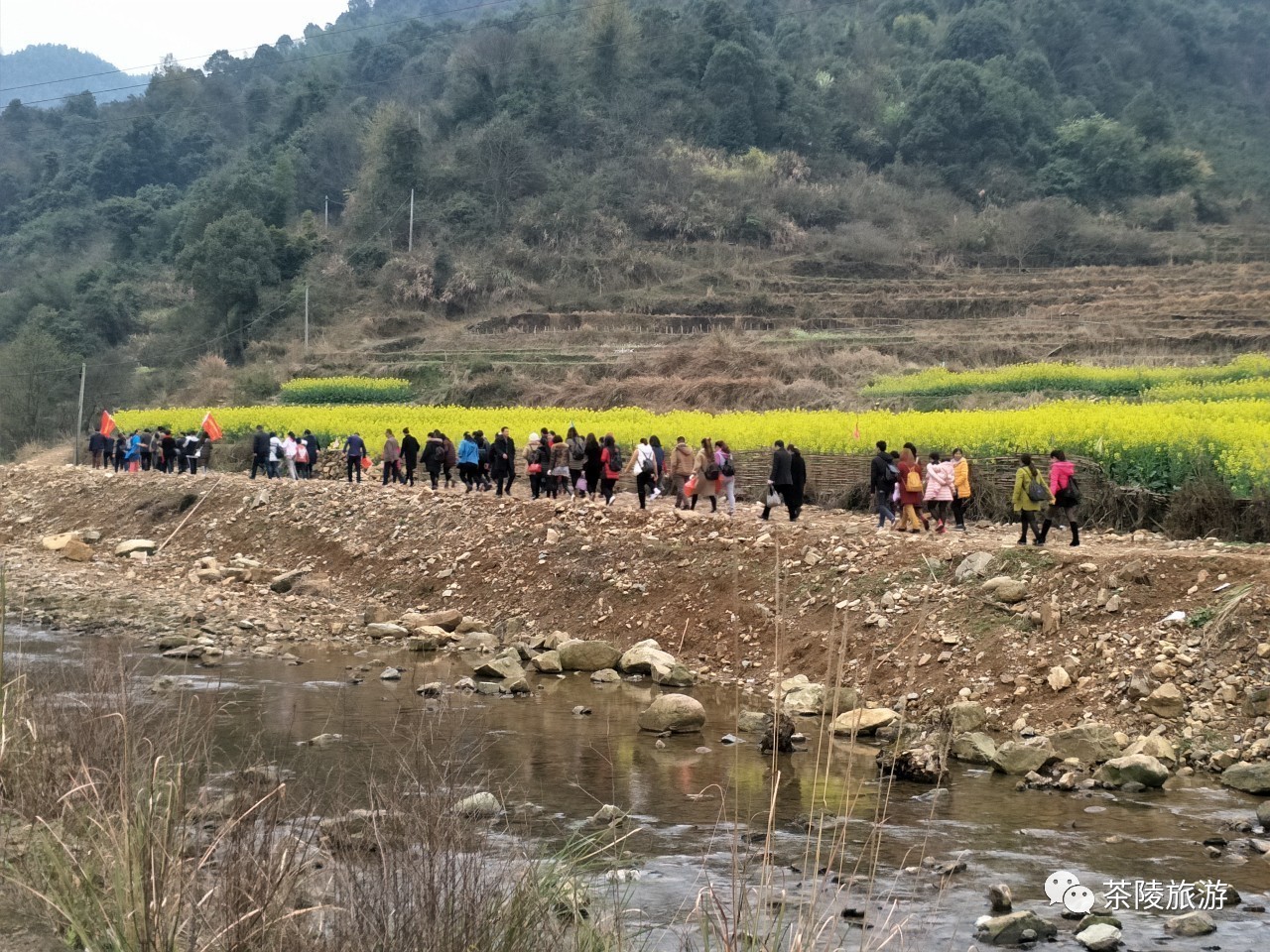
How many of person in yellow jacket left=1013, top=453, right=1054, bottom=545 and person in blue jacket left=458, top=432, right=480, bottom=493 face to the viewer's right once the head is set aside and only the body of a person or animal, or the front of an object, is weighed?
0

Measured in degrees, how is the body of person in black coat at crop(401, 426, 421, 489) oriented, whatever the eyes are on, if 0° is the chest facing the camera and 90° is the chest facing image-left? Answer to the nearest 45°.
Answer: approximately 135°

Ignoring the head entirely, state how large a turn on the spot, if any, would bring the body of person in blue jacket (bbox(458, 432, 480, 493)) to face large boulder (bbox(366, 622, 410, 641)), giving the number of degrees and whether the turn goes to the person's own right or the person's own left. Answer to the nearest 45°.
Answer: approximately 135° to the person's own left

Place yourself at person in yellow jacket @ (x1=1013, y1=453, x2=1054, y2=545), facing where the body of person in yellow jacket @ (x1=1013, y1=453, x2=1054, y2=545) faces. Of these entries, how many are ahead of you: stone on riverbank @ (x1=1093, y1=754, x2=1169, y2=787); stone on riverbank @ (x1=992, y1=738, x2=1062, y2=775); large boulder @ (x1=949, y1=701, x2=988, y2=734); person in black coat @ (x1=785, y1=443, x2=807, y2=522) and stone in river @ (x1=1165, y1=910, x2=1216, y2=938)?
1

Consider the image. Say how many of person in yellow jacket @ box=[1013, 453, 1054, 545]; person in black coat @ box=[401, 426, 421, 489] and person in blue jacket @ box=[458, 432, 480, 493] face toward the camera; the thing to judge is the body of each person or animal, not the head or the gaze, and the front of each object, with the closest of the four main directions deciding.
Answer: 0

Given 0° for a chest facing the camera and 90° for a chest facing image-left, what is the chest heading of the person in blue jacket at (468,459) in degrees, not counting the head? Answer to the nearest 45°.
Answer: approximately 135°

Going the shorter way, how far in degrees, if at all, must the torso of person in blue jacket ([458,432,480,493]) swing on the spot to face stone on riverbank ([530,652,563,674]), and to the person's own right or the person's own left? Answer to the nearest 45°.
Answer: approximately 135° to the person's own left

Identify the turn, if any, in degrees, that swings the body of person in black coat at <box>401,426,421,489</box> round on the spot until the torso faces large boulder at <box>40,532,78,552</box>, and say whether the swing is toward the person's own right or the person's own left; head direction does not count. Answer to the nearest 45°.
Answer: approximately 45° to the person's own left

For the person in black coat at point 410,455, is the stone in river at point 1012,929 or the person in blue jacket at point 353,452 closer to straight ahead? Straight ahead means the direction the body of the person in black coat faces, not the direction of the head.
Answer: the person in blue jacket

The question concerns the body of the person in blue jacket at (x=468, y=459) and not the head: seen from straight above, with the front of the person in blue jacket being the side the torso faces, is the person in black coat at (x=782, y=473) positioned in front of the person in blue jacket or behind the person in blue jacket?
behind

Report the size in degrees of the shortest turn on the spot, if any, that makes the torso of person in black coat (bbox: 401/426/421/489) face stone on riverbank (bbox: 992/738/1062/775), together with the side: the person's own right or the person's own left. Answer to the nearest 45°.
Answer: approximately 135° to the person's own left

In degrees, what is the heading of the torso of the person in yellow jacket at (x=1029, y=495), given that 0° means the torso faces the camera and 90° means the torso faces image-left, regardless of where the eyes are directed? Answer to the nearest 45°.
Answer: approximately 135°
